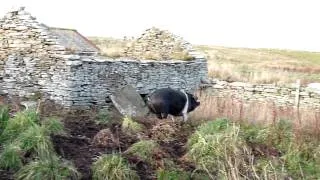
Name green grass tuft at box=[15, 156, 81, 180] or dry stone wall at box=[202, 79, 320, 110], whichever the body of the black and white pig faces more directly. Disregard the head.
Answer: the dry stone wall

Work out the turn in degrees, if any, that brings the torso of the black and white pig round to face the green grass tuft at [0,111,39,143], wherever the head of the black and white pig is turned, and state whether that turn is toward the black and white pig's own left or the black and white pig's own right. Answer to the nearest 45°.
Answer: approximately 135° to the black and white pig's own right

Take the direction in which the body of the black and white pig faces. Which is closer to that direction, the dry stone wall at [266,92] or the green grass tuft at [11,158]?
the dry stone wall

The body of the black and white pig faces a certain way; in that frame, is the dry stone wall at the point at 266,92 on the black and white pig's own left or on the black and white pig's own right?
on the black and white pig's own left

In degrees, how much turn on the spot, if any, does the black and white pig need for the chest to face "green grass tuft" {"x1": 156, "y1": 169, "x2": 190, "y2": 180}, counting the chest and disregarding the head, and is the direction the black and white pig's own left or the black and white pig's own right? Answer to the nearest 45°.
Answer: approximately 90° to the black and white pig's own right

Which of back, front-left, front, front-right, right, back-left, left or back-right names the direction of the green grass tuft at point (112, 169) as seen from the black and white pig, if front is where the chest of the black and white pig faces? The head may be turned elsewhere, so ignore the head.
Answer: right

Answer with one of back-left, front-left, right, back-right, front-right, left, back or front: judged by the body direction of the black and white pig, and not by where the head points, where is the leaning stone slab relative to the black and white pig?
back-left

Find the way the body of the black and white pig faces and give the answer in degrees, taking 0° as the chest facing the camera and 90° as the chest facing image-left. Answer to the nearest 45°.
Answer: approximately 270°
